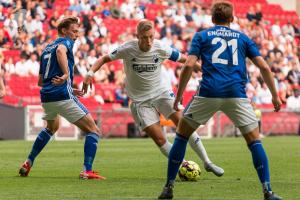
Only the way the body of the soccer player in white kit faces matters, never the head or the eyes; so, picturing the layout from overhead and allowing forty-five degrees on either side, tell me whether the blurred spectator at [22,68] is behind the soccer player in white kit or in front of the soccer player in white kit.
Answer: behind

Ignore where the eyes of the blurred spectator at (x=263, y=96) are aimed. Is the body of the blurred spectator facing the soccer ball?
yes

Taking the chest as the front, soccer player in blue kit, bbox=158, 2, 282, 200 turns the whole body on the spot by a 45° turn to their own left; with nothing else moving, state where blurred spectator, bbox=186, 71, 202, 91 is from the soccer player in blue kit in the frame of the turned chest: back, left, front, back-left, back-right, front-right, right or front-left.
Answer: front-right

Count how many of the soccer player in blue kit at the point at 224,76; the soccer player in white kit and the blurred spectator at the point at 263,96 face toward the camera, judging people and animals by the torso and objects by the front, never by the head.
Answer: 2

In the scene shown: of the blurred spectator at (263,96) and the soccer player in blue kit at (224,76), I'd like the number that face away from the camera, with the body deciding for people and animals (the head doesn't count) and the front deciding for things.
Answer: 1

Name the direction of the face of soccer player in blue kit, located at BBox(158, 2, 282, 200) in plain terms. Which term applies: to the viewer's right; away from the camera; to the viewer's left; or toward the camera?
away from the camera

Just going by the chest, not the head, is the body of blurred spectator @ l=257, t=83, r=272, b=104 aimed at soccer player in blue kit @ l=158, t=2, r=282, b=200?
yes

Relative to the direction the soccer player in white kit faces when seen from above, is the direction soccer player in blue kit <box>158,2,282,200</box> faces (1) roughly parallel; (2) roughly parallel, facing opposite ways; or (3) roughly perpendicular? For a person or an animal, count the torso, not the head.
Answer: roughly parallel, facing opposite ways

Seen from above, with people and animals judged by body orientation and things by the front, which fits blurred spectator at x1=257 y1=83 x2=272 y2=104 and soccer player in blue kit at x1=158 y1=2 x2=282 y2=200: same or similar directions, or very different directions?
very different directions

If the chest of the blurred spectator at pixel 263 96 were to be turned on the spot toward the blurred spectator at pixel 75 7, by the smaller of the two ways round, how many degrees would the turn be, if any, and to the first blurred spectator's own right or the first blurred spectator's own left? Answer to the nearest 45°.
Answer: approximately 90° to the first blurred spectator's own right

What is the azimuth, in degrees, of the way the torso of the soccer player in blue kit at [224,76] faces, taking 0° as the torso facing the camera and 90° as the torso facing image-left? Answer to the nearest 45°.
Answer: approximately 180°

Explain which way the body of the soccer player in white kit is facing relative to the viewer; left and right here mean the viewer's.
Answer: facing the viewer

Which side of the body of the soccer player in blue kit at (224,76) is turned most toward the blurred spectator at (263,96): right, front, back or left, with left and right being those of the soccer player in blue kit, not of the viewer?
front

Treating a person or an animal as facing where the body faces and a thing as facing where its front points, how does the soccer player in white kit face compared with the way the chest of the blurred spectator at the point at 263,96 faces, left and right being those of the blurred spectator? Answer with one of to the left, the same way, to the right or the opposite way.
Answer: the same way

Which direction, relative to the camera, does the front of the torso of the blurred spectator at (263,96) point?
toward the camera
